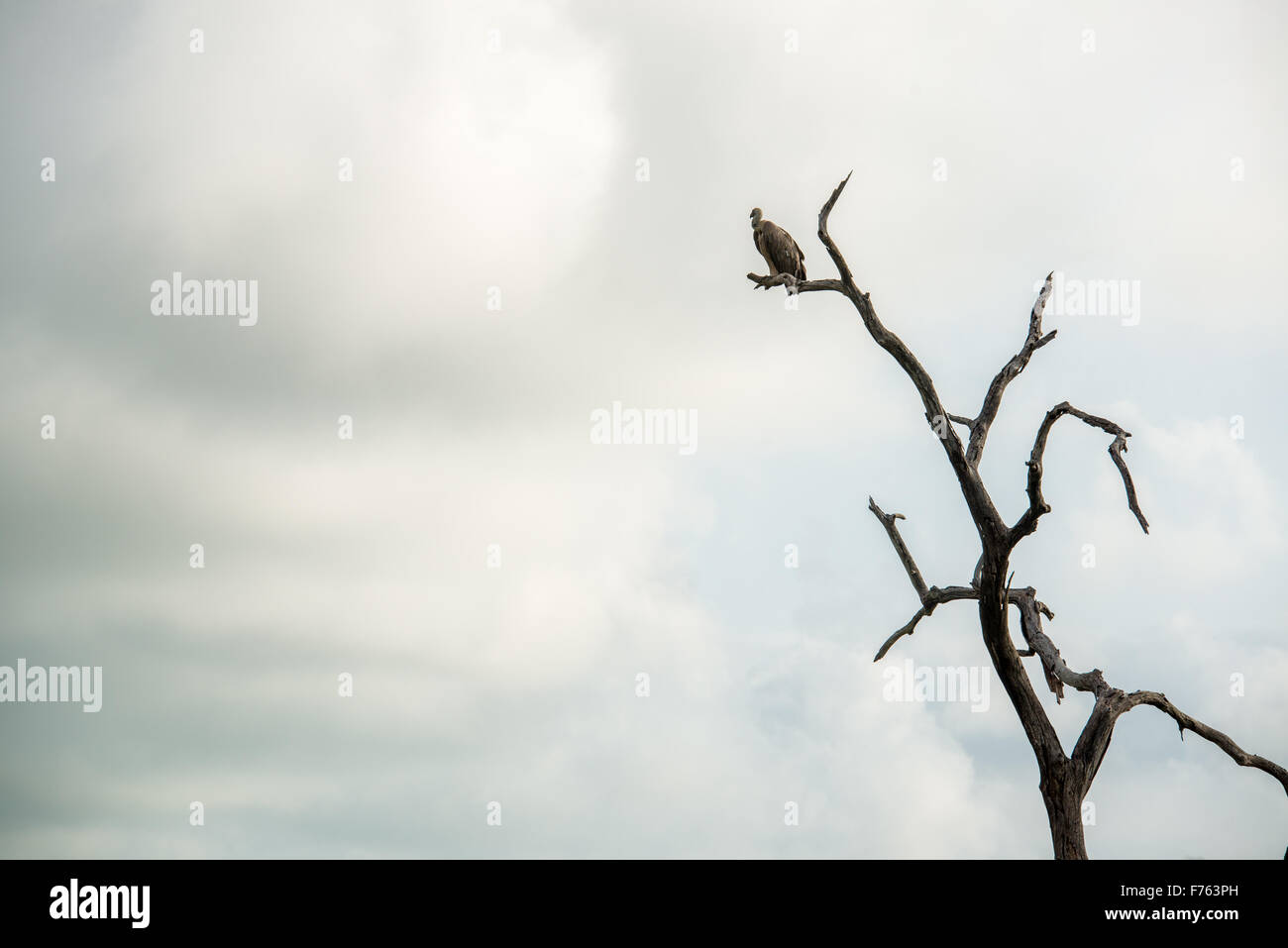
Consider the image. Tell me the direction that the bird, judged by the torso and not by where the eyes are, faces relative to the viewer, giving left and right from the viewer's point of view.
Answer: facing to the left of the viewer
